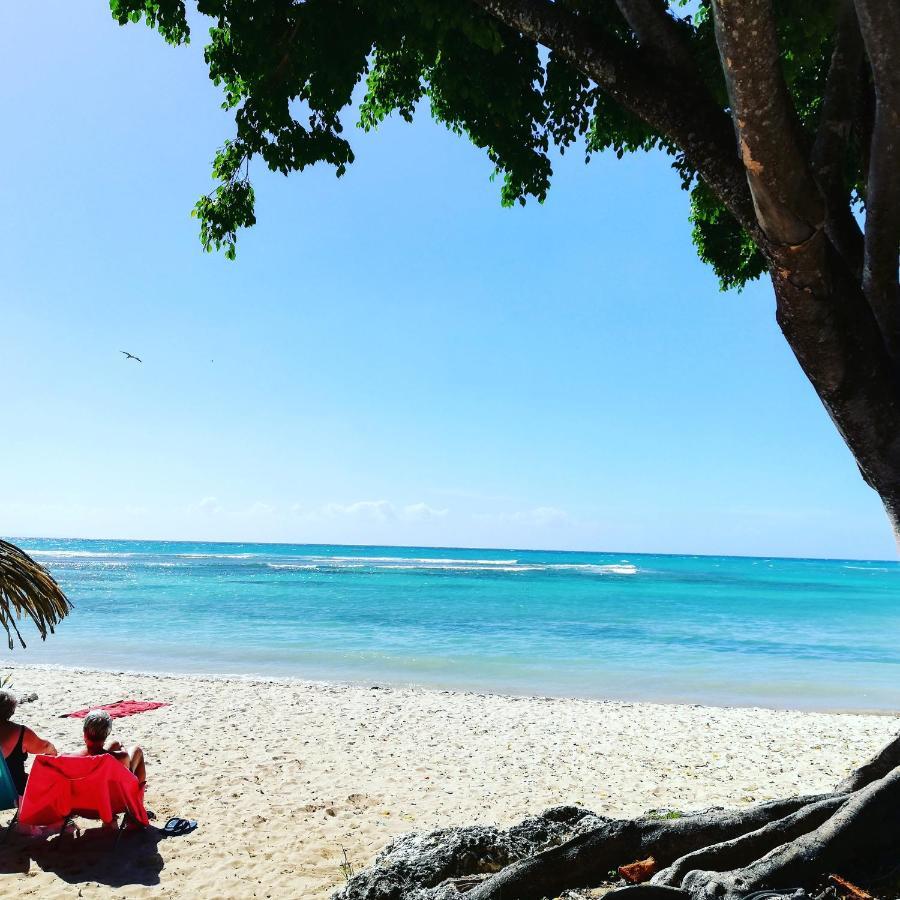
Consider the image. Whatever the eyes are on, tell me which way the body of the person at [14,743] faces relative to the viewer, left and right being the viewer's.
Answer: facing away from the viewer

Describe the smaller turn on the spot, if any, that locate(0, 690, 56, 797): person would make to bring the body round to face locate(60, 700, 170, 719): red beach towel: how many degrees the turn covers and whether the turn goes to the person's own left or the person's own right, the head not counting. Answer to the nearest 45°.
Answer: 0° — they already face it

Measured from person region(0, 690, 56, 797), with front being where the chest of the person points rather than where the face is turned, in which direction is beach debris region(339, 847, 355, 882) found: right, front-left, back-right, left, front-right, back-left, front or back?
back-right

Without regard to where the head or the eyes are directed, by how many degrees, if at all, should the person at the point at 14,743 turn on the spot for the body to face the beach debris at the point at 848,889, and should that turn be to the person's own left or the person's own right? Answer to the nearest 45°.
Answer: approximately 135° to the person's own right

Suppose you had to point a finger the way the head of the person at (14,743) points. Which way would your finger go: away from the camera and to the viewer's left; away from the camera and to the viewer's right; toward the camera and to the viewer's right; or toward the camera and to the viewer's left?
away from the camera and to the viewer's right

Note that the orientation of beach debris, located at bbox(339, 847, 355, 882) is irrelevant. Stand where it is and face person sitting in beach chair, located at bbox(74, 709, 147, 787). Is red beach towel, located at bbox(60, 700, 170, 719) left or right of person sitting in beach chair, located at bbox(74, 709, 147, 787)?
right

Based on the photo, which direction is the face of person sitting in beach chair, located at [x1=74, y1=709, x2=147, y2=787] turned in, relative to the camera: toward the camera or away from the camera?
away from the camera
